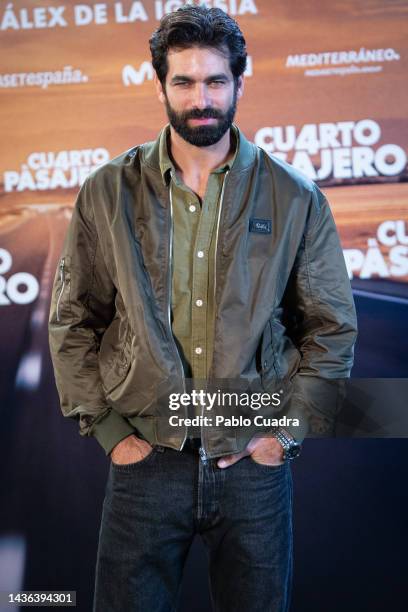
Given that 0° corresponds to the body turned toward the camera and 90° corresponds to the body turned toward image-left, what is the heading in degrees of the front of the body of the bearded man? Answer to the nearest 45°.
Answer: approximately 0°
